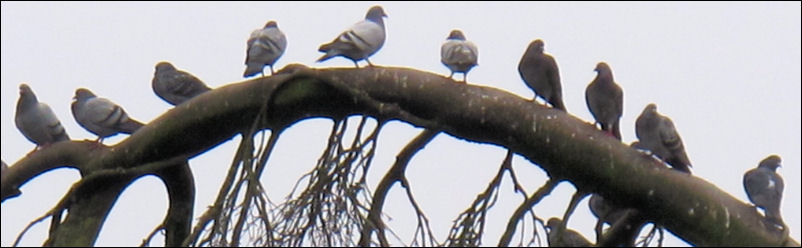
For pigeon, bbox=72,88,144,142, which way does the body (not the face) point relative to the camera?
to the viewer's left

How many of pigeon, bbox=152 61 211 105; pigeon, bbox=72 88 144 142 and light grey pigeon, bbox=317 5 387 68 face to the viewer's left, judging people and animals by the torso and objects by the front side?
2

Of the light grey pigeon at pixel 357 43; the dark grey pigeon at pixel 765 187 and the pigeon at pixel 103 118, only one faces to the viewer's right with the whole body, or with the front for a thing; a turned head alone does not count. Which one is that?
the light grey pigeon

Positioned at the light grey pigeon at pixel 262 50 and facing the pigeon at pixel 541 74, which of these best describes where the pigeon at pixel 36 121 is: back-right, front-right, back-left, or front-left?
back-right

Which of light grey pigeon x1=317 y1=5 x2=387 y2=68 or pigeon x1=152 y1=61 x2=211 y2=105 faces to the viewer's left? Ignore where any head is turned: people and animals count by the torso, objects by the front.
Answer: the pigeon

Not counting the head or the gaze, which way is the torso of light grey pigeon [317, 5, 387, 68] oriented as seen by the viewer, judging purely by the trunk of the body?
to the viewer's right

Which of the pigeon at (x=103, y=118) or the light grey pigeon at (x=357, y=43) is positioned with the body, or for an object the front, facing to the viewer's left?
the pigeon

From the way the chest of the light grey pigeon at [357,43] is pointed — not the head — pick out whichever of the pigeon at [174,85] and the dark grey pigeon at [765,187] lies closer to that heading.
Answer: the dark grey pigeon

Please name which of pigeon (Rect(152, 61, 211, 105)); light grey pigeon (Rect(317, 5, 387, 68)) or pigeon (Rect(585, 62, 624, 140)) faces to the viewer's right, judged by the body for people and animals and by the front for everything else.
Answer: the light grey pigeon

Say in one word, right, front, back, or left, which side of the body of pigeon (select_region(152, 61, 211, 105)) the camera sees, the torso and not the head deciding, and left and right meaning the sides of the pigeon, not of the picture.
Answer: left

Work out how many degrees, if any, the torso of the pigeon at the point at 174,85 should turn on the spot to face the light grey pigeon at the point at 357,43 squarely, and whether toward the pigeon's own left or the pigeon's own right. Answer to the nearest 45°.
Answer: approximately 135° to the pigeon's own left

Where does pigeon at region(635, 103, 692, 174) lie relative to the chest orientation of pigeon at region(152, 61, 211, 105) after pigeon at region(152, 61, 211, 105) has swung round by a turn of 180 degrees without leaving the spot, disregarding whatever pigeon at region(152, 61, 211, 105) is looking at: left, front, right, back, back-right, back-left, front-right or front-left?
front-right

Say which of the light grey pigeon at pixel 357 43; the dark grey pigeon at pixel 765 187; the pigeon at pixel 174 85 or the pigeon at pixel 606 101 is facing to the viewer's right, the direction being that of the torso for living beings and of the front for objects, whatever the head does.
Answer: the light grey pigeon
